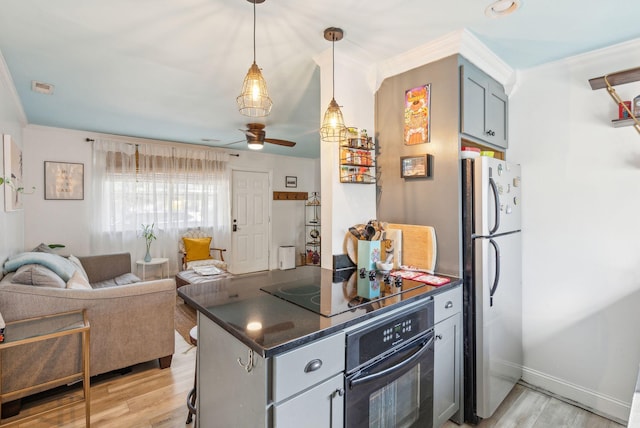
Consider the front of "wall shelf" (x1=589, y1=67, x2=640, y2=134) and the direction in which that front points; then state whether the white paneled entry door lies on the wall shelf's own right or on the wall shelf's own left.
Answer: on the wall shelf's own right

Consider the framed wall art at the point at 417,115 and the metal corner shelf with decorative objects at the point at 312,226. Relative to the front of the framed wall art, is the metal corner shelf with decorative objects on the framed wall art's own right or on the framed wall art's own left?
on the framed wall art's own right

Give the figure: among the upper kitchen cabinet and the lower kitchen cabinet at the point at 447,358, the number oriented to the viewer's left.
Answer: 0

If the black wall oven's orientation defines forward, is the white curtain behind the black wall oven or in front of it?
behind

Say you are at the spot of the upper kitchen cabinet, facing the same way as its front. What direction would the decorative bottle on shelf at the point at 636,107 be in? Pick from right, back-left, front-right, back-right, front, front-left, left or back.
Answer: front-left

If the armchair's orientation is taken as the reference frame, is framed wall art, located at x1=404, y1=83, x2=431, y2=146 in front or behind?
in front

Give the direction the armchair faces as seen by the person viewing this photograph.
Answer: facing the viewer and to the right of the viewer
